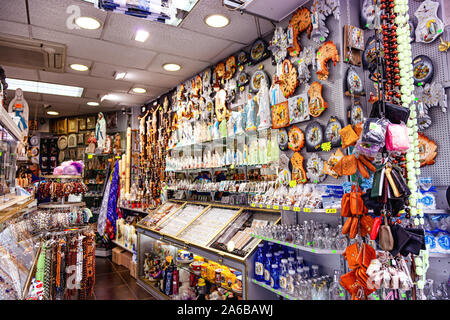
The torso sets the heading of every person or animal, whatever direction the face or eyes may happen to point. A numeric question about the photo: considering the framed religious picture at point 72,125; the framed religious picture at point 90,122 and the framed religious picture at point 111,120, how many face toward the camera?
3

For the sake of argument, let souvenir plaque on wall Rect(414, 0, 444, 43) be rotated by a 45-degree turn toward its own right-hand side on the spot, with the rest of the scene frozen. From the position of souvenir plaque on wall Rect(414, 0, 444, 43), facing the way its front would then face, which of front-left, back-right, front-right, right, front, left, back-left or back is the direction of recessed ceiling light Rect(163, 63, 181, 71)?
front

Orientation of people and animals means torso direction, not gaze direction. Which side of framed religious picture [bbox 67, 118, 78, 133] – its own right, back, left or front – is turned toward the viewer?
front

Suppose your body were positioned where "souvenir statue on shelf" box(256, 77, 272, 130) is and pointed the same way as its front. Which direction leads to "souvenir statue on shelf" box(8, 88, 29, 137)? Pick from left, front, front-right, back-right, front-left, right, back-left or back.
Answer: front-right

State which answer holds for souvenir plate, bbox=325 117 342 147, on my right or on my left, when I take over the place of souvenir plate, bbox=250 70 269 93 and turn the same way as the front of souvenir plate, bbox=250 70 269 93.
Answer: on my left

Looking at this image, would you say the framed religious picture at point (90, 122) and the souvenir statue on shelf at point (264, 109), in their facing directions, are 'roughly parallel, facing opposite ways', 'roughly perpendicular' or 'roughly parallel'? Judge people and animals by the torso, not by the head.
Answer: roughly perpendicular

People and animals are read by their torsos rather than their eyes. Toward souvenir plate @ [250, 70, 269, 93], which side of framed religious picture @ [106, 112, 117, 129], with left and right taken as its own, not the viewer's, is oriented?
front

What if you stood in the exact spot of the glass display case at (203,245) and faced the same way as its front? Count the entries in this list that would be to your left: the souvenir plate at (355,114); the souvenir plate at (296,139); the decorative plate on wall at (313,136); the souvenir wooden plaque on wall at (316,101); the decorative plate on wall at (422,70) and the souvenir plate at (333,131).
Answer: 6

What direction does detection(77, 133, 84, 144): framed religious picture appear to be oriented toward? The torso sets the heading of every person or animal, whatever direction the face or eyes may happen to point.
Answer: toward the camera

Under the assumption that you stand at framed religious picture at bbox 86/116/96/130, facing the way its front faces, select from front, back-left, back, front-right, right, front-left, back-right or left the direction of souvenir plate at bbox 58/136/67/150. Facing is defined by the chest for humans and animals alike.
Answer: back-right

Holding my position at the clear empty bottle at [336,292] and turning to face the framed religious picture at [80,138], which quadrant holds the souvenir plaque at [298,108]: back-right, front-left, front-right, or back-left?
front-right

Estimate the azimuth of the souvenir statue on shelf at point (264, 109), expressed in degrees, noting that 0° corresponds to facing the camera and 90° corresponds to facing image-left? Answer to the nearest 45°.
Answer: approximately 45°

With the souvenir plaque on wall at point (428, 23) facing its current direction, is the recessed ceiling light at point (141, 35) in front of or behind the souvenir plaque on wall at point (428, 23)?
in front

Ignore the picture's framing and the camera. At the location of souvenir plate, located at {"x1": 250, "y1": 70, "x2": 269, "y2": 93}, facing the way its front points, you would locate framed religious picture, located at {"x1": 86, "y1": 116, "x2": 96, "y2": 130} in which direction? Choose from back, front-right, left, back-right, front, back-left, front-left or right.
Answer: right

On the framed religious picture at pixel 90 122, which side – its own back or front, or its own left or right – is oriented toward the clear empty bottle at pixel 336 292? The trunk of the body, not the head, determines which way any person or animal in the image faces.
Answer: front
